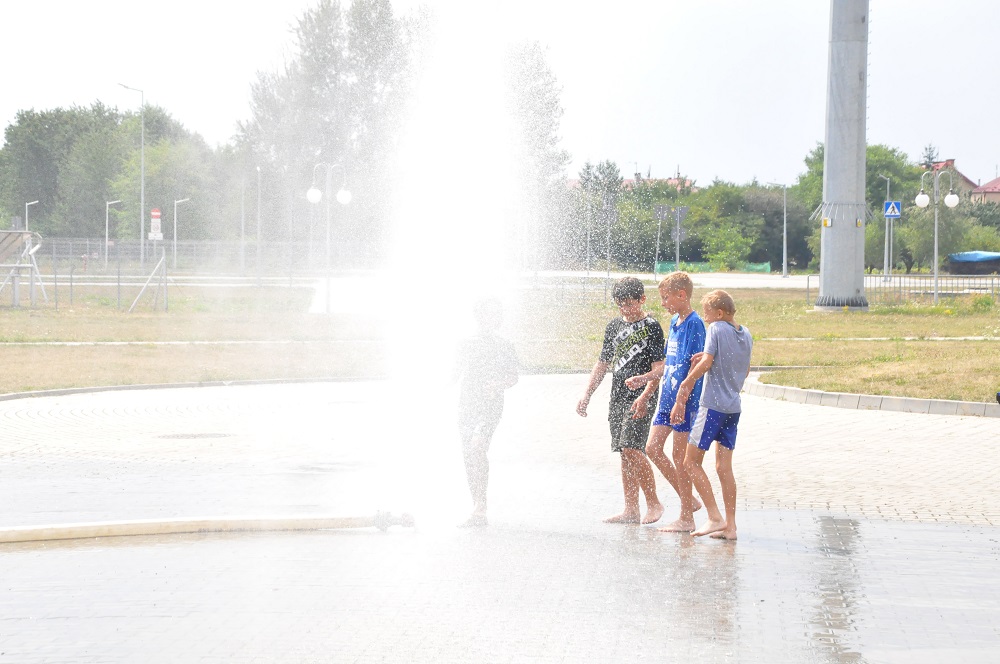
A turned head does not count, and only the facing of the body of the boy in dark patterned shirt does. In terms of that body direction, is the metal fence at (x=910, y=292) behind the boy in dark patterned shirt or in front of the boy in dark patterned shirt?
behind

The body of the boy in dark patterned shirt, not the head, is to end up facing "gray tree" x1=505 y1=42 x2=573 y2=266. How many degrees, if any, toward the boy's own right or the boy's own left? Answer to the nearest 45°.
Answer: approximately 135° to the boy's own right

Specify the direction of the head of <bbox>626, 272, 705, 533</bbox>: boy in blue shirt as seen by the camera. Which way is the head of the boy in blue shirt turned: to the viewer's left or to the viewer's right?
to the viewer's left

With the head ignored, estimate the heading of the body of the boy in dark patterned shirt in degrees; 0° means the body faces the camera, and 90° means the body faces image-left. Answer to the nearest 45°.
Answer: approximately 45°
